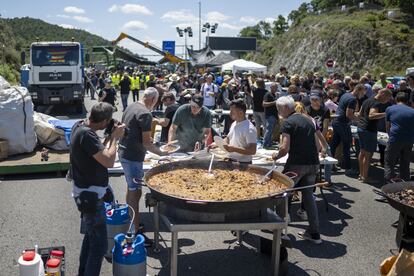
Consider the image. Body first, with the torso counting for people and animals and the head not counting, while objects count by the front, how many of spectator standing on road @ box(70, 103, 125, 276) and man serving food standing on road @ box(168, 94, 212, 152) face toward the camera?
1

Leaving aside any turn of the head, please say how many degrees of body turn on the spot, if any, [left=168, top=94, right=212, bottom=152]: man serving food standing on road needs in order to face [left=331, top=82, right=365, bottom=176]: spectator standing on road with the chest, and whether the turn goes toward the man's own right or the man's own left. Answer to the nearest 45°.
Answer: approximately 135° to the man's own left

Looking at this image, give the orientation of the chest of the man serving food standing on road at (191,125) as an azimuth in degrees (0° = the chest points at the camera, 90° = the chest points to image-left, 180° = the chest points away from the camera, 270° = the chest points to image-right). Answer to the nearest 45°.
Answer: approximately 0°

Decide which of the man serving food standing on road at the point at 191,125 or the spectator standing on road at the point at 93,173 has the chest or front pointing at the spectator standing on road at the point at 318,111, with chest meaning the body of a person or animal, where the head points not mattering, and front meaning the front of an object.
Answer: the spectator standing on road at the point at 93,173

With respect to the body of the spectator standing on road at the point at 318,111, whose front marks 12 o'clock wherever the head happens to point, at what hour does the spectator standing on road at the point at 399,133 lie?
the spectator standing on road at the point at 399,133 is roughly at 9 o'clock from the spectator standing on road at the point at 318,111.

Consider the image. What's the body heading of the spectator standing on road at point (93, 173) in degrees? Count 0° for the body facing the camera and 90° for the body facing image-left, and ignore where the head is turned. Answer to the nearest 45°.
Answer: approximately 225°
